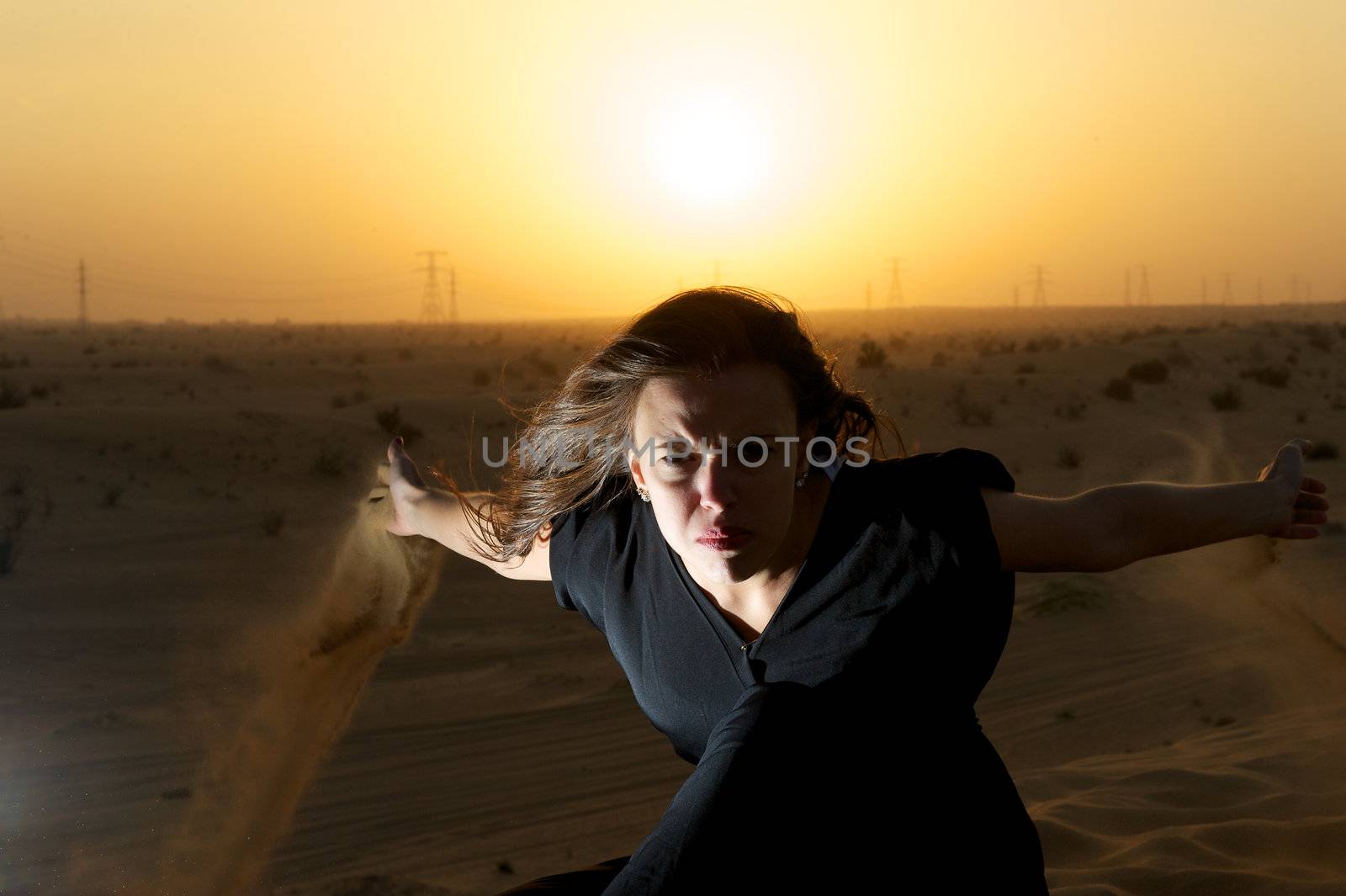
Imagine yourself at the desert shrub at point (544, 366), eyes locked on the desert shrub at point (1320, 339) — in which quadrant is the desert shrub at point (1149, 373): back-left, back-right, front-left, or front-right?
front-right

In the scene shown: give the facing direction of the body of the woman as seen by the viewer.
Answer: toward the camera

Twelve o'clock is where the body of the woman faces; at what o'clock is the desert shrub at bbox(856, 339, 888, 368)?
The desert shrub is roughly at 6 o'clock from the woman.

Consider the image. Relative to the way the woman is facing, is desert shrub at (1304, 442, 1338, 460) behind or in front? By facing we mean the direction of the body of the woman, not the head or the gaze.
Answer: behind

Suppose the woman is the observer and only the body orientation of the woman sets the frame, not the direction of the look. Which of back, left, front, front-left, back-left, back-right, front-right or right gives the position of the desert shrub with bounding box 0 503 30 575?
back-right

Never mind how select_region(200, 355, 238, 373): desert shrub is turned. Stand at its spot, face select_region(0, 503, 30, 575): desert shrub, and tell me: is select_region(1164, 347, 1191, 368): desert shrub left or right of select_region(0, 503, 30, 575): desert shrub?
left

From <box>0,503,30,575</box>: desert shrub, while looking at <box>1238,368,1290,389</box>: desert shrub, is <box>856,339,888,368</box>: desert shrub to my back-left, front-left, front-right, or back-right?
front-left

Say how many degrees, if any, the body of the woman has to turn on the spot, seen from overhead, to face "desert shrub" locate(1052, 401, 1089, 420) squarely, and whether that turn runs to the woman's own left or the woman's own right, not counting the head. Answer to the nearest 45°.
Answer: approximately 180°

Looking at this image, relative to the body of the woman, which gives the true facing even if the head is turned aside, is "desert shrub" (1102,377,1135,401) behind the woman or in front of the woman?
behind

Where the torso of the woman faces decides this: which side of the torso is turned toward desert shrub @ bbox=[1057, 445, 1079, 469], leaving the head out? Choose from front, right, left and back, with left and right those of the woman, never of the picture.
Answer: back

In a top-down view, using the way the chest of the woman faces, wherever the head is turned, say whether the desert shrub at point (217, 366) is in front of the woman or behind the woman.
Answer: behind

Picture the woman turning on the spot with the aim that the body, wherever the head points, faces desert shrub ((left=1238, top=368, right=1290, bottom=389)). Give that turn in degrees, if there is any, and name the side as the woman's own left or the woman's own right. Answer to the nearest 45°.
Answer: approximately 180°

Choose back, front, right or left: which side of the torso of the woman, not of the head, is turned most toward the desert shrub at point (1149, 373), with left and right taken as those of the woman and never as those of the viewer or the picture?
back
